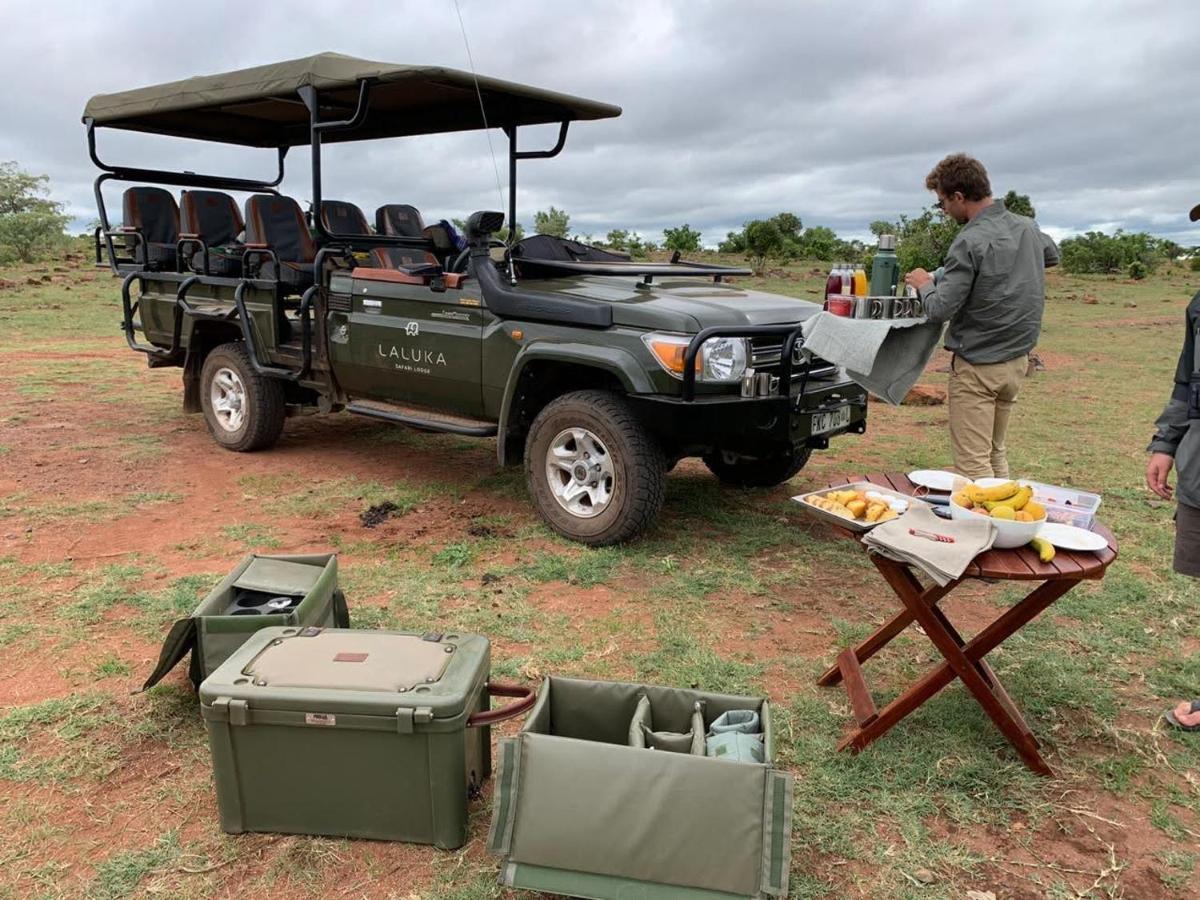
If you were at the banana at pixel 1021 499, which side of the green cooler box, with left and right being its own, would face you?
left

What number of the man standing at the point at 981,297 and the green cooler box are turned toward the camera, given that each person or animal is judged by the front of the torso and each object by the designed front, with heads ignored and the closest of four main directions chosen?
1

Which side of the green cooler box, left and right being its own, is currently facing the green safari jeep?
back

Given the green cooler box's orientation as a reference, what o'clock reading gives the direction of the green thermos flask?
The green thermos flask is roughly at 8 o'clock from the green cooler box.

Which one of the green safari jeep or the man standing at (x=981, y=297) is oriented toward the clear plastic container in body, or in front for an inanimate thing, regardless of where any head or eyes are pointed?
the green safari jeep

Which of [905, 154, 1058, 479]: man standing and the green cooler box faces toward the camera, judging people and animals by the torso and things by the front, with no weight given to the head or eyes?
the green cooler box

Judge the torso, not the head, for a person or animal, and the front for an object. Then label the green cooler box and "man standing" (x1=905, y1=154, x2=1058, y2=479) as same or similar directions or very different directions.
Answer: very different directions

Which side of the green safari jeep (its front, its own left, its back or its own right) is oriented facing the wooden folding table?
front

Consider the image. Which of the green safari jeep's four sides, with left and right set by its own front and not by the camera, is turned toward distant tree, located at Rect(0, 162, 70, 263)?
back

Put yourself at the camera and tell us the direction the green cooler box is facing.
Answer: facing the viewer

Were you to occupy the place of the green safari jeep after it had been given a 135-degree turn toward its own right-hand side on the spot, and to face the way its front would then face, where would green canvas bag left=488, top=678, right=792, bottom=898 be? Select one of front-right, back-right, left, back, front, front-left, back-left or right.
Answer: left

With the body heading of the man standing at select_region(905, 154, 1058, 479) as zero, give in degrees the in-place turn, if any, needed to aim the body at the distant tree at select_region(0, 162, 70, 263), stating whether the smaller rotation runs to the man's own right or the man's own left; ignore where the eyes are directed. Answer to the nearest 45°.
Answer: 0° — they already face it

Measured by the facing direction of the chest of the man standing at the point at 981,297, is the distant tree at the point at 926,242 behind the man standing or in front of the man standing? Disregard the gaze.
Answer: in front

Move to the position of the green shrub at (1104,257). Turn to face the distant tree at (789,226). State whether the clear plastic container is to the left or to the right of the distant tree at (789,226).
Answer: left

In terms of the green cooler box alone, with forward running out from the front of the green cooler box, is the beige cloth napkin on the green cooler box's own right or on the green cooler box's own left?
on the green cooler box's own left

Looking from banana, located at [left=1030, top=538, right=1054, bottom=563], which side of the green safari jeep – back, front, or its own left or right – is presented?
front

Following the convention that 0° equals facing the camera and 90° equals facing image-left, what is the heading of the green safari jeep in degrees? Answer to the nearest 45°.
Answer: approximately 315°
